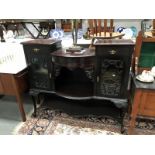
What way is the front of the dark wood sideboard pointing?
toward the camera

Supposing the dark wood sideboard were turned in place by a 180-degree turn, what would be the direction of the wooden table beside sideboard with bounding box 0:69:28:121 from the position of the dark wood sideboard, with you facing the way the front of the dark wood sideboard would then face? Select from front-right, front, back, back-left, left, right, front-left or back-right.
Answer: left
